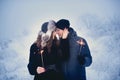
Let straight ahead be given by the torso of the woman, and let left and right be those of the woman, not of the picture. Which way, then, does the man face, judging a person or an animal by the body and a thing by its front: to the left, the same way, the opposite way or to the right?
to the right

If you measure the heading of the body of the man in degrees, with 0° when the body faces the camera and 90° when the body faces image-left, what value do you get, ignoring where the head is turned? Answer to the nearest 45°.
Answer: approximately 45°

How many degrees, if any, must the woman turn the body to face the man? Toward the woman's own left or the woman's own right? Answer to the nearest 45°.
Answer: approximately 45° to the woman's own left

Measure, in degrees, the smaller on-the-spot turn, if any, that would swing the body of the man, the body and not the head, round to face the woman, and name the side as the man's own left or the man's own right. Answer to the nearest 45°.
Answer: approximately 45° to the man's own right

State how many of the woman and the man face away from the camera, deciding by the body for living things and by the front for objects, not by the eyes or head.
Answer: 0

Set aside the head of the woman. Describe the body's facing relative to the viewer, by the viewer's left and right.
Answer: facing the viewer and to the right of the viewer
